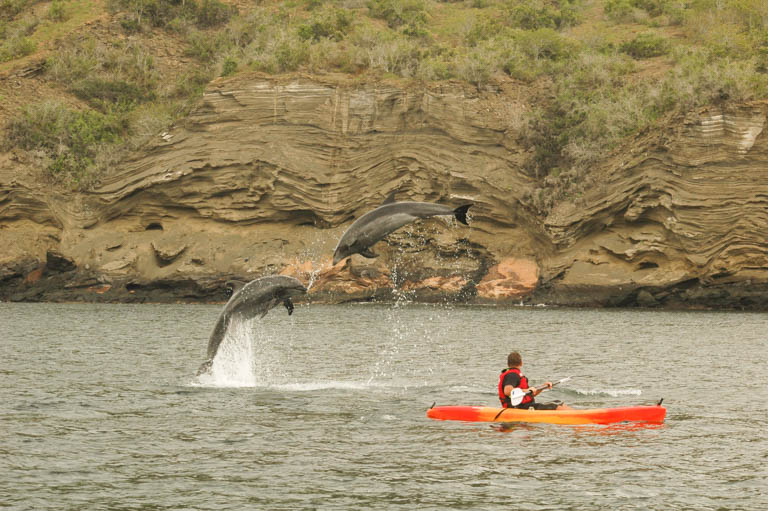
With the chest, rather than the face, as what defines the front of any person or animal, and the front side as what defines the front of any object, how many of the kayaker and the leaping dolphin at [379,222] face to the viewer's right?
1

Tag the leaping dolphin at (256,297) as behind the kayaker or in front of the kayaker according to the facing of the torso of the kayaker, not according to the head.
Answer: behind

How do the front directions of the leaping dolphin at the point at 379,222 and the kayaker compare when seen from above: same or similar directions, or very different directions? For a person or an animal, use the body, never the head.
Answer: very different directions

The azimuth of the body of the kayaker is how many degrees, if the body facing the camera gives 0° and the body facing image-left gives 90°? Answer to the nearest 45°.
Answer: approximately 270°

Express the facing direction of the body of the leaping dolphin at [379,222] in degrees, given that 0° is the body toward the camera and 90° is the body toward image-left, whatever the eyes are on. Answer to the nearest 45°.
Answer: approximately 90°

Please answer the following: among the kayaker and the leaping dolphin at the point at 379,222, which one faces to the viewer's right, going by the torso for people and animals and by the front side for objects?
the kayaker
